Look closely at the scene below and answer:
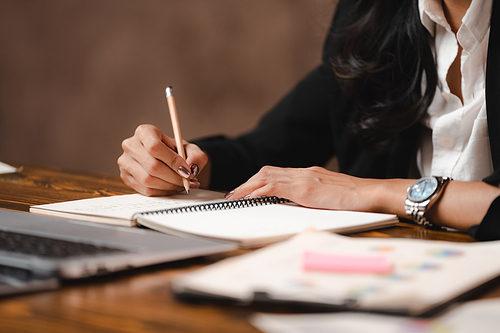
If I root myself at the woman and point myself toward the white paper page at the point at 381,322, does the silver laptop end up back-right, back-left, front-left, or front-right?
front-right

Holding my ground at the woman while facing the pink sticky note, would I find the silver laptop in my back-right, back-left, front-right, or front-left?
front-right

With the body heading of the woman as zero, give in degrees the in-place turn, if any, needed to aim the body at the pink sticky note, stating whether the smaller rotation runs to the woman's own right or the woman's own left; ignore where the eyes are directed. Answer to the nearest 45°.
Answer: approximately 45° to the woman's own left

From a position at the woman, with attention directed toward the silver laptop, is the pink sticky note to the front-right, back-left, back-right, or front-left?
front-left

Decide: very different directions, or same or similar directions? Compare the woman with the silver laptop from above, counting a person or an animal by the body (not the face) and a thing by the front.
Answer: very different directions

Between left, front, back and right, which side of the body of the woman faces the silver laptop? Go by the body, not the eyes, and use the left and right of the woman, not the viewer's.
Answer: front

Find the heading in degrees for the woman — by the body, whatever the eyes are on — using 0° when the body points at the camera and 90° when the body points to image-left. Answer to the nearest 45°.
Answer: approximately 45°

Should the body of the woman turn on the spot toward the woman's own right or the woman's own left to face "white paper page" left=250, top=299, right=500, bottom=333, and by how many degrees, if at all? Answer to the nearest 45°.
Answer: approximately 45° to the woman's own left

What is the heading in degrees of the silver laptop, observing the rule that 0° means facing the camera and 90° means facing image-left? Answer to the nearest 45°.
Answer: approximately 225°
